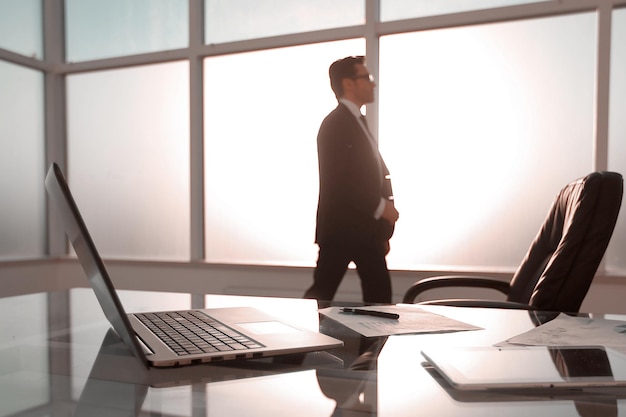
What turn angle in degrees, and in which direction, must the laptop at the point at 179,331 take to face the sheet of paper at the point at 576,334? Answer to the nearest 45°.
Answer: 0° — it already faces it

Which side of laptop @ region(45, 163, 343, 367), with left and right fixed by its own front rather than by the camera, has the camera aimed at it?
right

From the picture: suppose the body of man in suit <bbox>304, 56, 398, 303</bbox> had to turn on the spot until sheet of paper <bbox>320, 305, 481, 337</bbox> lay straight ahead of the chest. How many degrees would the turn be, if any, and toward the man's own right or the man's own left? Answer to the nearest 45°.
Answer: approximately 90° to the man's own right

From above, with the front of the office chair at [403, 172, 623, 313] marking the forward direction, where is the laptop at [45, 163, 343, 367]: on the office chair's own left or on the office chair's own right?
on the office chair's own left

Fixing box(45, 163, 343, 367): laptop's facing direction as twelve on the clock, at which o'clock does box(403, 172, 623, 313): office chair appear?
The office chair is roughly at 11 o'clock from the laptop.

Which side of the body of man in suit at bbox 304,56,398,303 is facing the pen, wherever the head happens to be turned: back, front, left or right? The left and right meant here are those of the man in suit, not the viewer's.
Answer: right

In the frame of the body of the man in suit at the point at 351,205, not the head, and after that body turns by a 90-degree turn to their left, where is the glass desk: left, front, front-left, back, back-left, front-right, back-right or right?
back

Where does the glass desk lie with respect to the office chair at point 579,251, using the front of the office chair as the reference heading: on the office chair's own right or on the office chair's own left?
on the office chair's own left

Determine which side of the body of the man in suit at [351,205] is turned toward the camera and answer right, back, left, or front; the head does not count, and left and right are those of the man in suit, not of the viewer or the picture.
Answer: right

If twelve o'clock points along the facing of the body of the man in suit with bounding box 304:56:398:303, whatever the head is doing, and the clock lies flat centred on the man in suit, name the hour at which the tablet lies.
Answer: The tablet is roughly at 3 o'clock from the man in suit.

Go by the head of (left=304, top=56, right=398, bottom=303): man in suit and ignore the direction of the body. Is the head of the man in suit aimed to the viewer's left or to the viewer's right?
to the viewer's right
